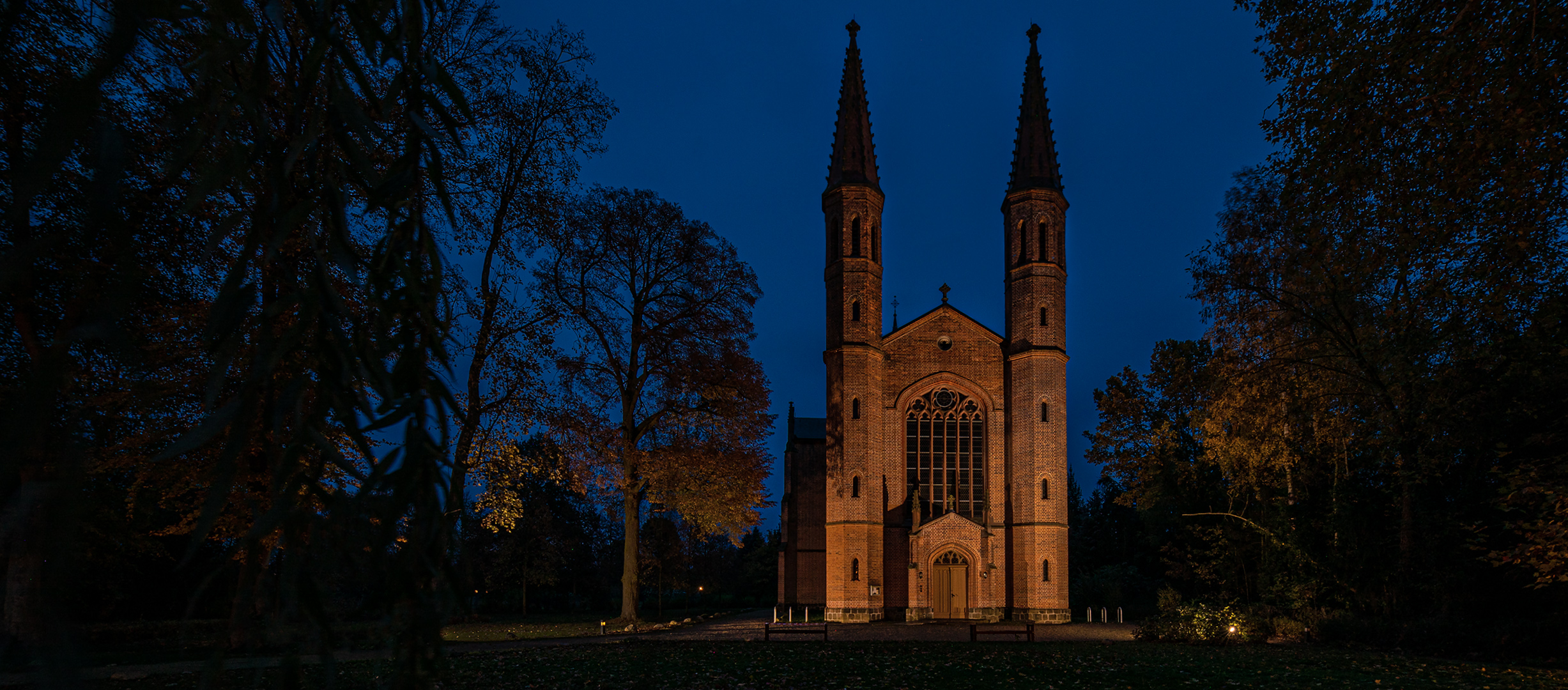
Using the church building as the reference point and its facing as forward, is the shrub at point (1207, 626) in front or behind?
in front

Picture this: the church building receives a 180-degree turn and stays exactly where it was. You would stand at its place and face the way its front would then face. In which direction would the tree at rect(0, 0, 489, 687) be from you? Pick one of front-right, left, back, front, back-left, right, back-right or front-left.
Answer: back

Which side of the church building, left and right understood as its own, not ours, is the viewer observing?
front
